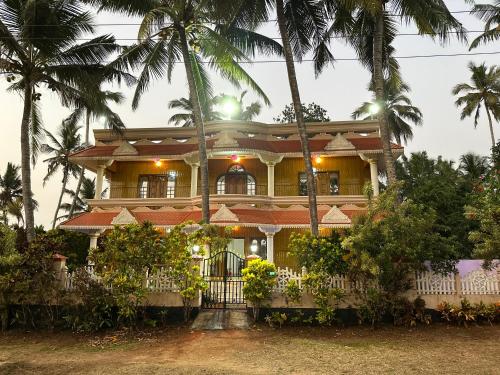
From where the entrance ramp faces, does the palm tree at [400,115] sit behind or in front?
behind

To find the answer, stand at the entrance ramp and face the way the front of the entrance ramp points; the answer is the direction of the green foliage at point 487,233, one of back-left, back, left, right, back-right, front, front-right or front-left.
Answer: left

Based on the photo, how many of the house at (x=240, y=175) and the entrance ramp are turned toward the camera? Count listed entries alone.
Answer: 2

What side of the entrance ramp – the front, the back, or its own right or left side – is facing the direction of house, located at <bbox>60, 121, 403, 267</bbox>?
back

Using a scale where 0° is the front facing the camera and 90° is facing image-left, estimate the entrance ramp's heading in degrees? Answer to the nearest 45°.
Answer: approximately 0°

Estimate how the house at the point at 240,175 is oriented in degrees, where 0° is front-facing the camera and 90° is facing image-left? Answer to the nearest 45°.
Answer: approximately 0°

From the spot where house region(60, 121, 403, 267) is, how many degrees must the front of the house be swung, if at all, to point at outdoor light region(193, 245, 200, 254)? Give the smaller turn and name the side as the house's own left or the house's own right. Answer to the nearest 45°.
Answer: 0° — it already faces it

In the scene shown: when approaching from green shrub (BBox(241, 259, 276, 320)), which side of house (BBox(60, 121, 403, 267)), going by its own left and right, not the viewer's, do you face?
front

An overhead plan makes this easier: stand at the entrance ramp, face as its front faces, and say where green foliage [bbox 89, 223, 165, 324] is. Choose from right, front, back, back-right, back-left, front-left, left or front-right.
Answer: right

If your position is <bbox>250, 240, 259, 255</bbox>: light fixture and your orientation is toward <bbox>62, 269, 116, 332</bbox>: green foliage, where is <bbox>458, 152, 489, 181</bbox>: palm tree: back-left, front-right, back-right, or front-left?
back-left

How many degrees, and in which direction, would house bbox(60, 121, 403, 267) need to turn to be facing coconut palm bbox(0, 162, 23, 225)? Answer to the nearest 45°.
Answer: approximately 135° to its right

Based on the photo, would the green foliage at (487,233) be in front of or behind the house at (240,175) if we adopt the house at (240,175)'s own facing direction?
in front

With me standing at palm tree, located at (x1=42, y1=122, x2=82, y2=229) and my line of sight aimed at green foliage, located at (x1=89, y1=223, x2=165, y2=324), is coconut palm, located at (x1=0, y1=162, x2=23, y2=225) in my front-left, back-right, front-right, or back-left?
back-right

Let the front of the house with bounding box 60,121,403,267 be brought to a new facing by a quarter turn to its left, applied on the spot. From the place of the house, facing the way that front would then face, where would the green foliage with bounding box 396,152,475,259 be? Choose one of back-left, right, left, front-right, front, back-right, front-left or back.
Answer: front
